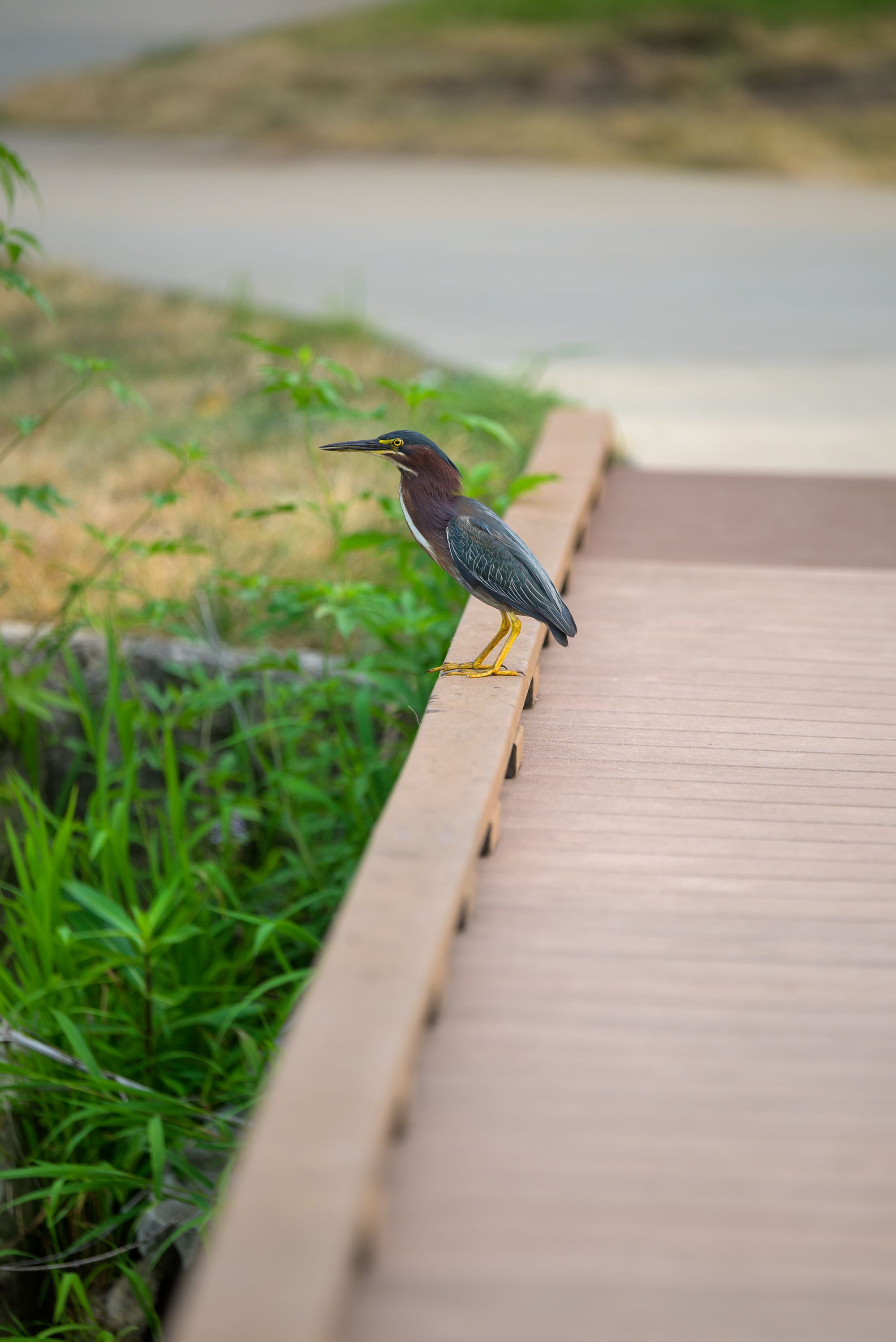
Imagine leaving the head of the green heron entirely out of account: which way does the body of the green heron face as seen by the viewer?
to the viewer's left
